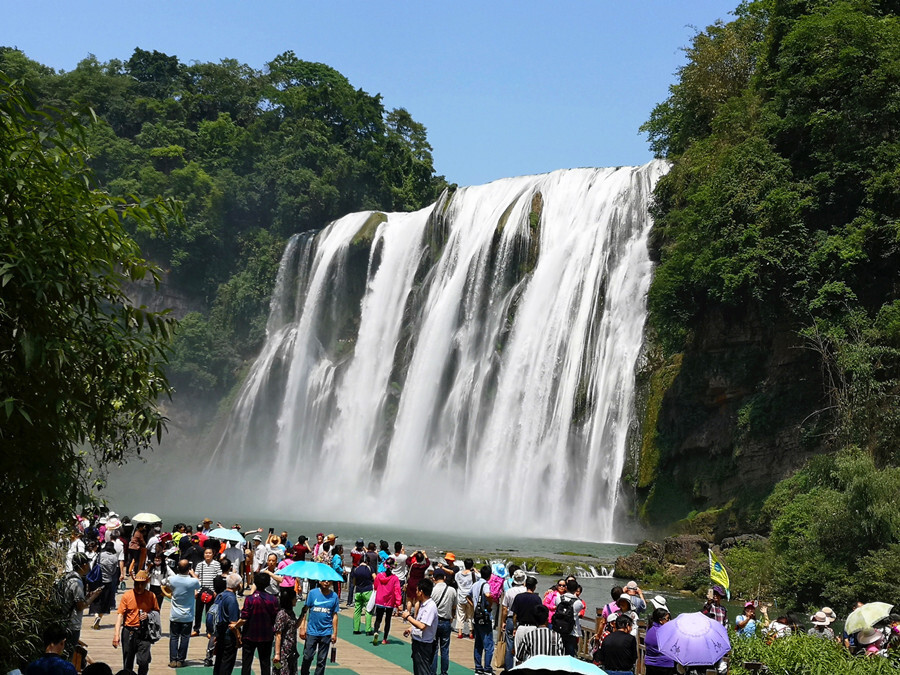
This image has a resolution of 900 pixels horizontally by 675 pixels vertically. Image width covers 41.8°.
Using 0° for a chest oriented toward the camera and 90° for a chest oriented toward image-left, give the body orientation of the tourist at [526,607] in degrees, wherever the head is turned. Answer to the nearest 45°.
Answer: approximately 180°

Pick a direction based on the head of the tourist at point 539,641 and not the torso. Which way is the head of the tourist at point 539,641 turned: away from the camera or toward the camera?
away from the camera

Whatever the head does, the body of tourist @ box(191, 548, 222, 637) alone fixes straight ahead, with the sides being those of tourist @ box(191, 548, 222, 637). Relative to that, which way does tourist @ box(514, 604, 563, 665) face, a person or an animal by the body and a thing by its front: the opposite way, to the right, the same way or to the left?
the opposite way

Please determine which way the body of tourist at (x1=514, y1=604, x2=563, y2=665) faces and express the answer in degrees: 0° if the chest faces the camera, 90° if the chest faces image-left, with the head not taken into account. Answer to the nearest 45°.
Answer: approximately 180°

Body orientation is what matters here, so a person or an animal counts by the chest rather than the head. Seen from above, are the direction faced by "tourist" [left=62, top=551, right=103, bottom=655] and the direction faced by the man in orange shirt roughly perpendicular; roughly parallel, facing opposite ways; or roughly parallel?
roughly perpendicular

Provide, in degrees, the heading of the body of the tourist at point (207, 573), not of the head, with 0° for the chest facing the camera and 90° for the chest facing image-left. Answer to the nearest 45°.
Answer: approximately 0°

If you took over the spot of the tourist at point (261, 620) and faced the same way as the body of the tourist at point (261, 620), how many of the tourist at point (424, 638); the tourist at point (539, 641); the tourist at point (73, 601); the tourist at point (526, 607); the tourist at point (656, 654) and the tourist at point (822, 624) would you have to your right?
5
